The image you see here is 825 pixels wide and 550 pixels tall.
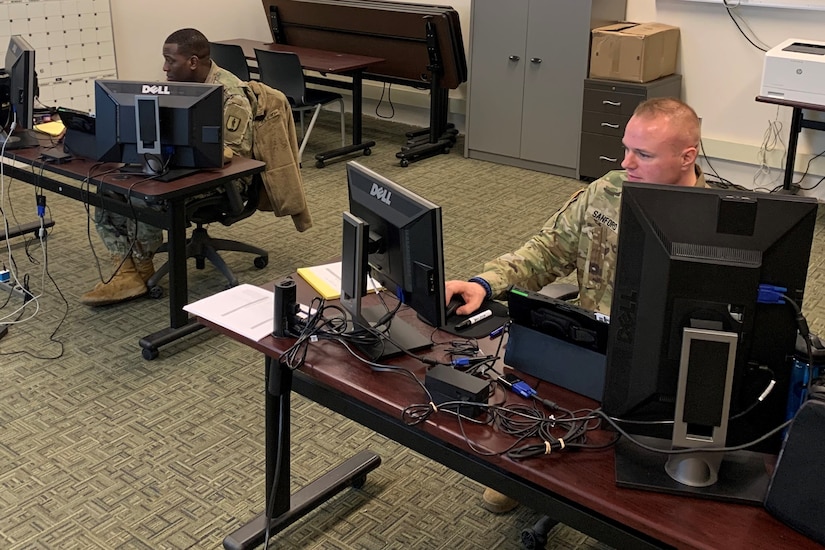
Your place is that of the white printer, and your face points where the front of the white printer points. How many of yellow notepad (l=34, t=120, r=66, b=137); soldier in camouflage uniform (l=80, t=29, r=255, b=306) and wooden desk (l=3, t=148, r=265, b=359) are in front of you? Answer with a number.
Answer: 3

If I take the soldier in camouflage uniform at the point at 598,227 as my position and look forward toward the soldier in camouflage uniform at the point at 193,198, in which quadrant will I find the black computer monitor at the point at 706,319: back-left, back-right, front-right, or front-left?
back-left

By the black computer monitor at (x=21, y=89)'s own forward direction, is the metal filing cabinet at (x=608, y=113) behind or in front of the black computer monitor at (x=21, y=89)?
in front

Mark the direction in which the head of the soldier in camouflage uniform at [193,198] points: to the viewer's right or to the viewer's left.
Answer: to the viewer's left

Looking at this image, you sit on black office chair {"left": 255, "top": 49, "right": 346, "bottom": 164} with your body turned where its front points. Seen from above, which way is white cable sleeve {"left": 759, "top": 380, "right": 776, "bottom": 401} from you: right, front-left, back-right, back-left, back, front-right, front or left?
back-right

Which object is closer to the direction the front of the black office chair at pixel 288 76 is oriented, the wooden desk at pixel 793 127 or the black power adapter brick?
the wooden desk

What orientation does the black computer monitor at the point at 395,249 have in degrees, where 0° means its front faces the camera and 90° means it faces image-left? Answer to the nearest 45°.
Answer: approximately 225°

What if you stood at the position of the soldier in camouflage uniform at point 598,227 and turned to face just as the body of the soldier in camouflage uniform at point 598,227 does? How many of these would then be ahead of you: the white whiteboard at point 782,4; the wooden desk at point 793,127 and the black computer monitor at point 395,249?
1

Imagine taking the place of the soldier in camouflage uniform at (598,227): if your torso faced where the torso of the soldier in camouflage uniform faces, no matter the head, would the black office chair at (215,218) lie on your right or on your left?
on your right

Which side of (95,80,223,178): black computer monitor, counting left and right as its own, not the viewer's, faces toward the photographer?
back

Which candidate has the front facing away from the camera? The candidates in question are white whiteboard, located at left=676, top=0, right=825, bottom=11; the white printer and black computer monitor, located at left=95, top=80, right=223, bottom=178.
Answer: the black computer monitor

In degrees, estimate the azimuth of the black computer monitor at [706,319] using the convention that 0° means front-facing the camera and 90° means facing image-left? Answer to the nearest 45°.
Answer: approximately 180°

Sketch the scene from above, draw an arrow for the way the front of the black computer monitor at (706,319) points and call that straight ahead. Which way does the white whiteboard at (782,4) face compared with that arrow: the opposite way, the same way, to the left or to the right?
the opposite way

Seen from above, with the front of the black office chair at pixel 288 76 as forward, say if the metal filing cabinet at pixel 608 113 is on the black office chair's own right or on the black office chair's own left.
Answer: on the black office chair's own right
